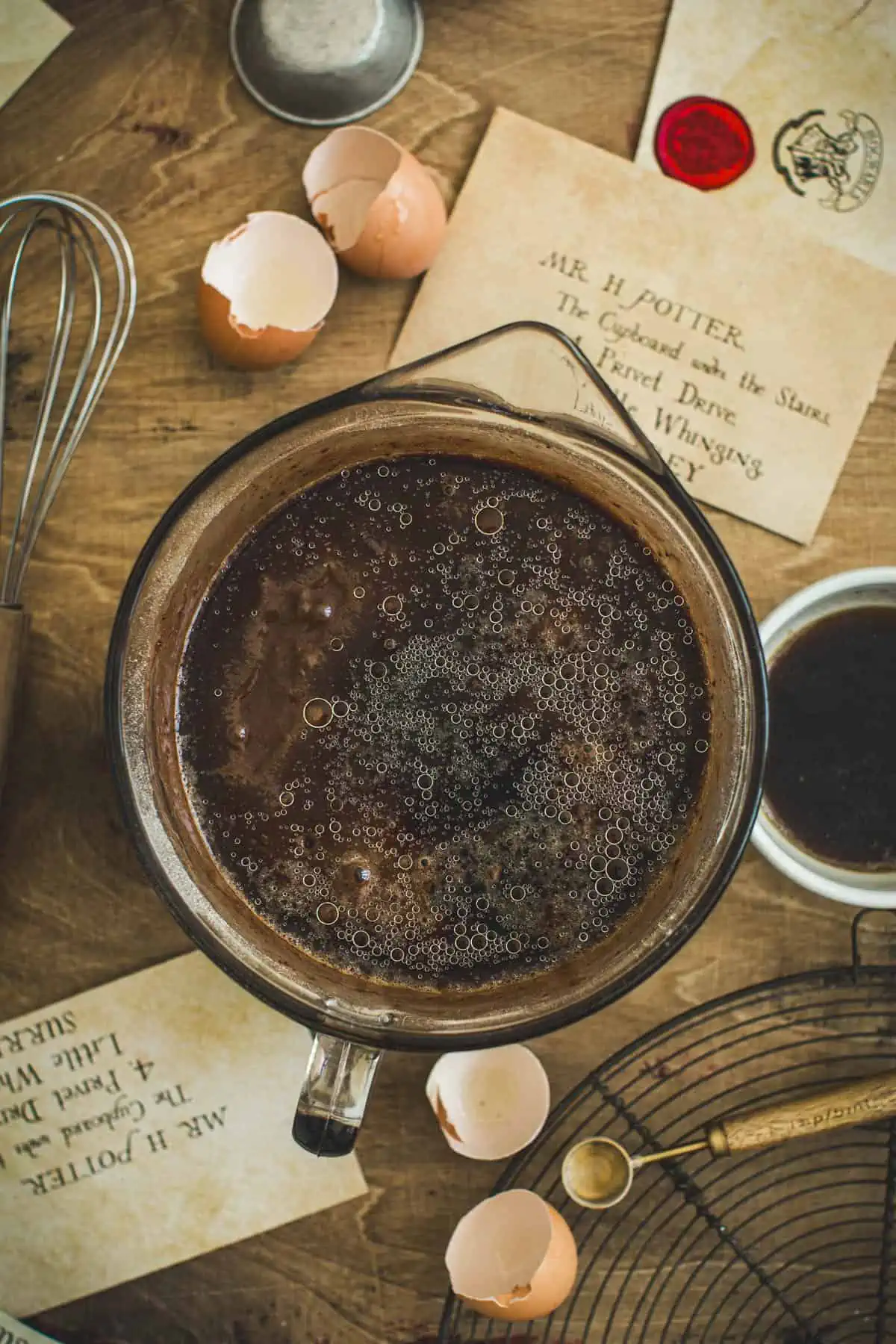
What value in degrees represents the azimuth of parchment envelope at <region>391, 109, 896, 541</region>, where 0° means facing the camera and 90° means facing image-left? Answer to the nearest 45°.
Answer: approximately 0°
